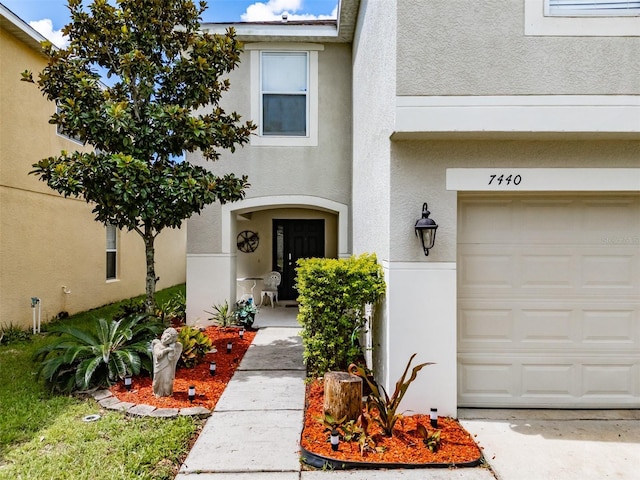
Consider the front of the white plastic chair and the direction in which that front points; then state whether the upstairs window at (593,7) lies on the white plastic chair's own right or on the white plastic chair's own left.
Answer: on the white plastic chair's own left

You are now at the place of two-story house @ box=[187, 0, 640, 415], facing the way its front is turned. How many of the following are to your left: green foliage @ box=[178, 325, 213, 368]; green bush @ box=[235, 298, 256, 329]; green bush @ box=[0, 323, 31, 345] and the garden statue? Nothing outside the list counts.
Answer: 0

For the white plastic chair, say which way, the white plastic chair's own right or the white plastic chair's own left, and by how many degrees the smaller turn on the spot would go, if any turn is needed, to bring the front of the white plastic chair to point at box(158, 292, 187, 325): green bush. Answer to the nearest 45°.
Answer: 0° — it already faces it

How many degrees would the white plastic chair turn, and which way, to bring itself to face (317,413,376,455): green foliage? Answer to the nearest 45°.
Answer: approximately 45° to its left

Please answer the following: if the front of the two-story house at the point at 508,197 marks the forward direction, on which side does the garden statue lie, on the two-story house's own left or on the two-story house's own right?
on the two-story house's own right

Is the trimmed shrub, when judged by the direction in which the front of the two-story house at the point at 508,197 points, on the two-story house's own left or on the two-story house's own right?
on the two-story house's own right

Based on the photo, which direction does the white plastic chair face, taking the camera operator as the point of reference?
facing the viewer and to the left of the viewer

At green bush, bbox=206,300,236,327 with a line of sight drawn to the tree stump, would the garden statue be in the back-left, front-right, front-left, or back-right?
front-right

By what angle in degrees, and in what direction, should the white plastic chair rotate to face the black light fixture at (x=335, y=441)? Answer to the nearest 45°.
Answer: approximately 45° to its left

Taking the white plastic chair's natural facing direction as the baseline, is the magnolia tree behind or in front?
in front

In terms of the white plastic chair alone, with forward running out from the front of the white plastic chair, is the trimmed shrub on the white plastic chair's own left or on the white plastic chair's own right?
on the white plastic chair's own left

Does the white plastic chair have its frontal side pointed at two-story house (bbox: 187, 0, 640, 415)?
no

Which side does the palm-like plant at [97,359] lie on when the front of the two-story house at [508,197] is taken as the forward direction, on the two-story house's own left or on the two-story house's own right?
on the two-story house's own right

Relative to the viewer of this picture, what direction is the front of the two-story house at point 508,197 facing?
facing the viewer

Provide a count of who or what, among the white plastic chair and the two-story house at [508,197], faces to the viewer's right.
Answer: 0
